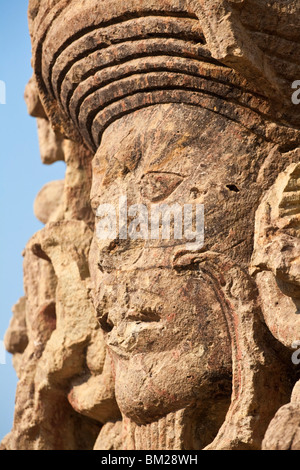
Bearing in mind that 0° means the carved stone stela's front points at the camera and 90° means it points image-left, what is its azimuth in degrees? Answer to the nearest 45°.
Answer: approximately 45°
